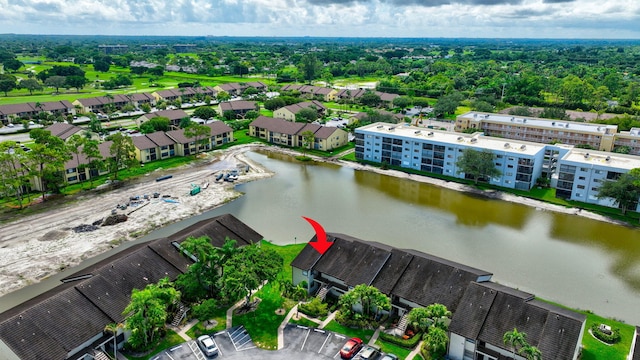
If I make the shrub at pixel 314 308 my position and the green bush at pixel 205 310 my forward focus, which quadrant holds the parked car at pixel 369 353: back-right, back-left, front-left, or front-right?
back-left

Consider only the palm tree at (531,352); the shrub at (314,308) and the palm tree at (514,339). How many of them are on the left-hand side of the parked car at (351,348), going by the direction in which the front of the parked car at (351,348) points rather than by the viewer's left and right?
1

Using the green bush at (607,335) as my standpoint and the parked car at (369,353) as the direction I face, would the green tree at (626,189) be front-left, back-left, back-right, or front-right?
back-right

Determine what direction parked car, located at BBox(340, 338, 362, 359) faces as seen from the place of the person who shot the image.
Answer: facing away from the viewer and to the right of the viewer

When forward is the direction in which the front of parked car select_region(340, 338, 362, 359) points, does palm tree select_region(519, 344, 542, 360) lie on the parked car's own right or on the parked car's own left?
on the parked car's own right

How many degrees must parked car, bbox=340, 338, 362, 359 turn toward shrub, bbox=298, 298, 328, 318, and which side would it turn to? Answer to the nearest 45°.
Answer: approximately 90° to its left

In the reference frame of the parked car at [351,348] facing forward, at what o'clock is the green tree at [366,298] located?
The green tree is roughly at 11 o'clock from the parked car.

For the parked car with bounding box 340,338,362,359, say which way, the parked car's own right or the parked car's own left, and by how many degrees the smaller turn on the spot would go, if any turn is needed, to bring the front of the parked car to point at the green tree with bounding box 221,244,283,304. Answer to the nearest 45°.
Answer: approximately 90° to the parked car's own left

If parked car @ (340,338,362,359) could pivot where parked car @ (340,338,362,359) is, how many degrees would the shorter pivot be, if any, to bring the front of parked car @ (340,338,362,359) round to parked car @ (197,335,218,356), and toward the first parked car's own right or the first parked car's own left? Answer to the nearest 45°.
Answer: approximately 135° to the first parked car's own left
